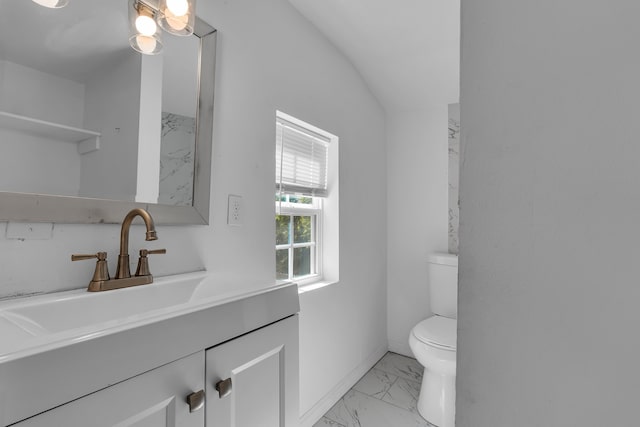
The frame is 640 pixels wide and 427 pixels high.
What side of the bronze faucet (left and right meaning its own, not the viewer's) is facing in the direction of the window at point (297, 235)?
left

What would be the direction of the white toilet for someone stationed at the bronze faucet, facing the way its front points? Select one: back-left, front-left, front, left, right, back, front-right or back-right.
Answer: front-left

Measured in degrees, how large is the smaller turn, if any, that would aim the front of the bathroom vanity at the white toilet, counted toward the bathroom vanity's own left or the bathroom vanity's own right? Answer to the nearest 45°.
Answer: approximately 45° to the bathroom vanity's own left

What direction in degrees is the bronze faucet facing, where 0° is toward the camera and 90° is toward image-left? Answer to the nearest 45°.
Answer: approximately 315°

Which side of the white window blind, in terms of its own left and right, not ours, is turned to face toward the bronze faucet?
right

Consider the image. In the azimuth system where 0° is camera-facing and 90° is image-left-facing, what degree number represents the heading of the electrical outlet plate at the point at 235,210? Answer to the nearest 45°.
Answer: approximately 315°

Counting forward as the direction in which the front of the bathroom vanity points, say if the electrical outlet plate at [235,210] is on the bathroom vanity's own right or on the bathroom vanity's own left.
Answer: on the bathroom vanity's own left

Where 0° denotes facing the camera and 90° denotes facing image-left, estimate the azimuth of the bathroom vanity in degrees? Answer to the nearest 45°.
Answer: approximately 315°
